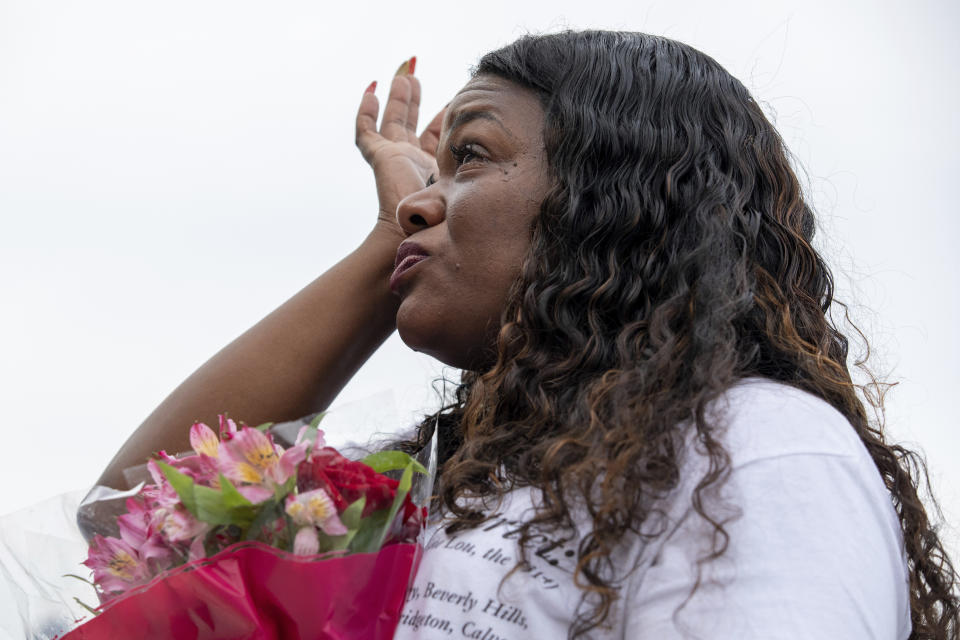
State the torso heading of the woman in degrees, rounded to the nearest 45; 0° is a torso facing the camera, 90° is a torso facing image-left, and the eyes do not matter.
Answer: approximately 45°
